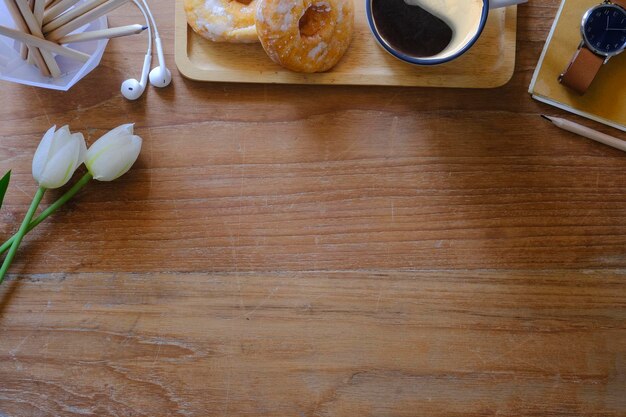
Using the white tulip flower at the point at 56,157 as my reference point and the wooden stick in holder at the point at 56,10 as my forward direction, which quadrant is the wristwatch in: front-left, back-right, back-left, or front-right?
front-right

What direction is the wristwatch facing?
toward the camera
